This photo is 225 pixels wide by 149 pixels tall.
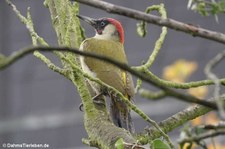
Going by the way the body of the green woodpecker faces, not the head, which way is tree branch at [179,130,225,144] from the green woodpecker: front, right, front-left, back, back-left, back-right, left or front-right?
back-right

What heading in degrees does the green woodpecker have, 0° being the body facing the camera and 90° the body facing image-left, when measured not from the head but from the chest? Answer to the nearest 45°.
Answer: approximately 90°

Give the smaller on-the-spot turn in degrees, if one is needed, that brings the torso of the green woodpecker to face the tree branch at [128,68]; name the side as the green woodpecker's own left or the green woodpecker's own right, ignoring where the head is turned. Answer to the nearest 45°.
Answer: approximately 90° to the green woodpecker's own left

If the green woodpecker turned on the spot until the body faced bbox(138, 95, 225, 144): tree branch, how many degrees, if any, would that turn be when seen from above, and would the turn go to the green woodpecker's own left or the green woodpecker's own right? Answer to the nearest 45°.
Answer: approximately 135° to the green woodpecker's own right
